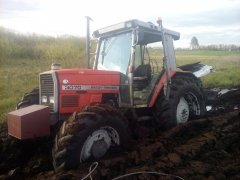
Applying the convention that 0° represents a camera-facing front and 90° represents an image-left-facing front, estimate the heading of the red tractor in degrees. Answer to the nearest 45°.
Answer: approximately 45°
